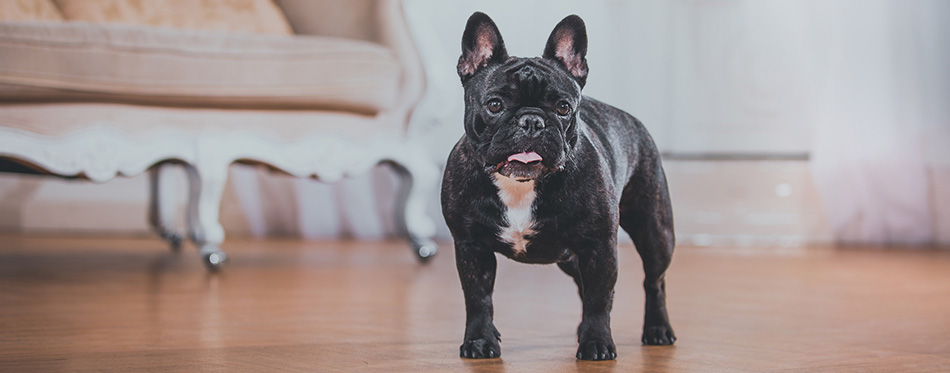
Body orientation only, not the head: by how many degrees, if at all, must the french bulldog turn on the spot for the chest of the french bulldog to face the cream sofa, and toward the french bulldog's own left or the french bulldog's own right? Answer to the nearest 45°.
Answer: approximately 90° to the french bulldog's own right

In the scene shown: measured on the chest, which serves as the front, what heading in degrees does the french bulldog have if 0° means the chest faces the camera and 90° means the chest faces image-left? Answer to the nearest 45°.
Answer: approximately 45°

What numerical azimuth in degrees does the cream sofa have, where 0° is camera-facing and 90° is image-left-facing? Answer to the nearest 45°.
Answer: approximately 0°
